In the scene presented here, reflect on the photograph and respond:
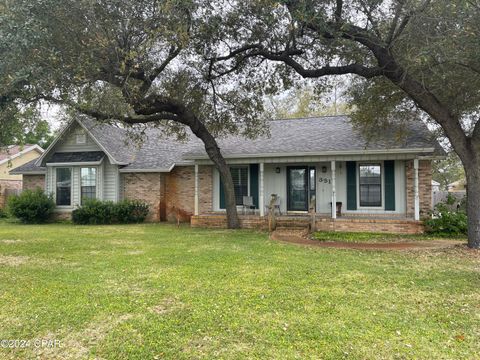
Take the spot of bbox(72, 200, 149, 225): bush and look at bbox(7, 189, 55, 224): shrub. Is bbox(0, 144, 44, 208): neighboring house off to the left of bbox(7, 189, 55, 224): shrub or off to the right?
right

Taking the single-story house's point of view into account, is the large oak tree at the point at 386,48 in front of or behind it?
in front

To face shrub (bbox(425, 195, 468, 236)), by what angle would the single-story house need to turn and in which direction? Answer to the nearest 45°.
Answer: approximately 45° to its left

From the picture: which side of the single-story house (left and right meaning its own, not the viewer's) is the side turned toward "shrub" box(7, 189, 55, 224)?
right

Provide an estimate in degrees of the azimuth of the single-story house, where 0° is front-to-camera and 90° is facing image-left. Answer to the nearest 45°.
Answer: approximately 0°

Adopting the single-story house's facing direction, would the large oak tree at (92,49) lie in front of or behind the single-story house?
in front

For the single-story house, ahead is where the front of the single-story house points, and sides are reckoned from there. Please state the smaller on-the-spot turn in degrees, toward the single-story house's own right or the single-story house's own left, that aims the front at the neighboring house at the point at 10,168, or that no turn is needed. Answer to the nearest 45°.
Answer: approximately 135° to the single-story house's own right

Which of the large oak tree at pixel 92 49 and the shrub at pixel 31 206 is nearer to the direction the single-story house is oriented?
the large oak tree
